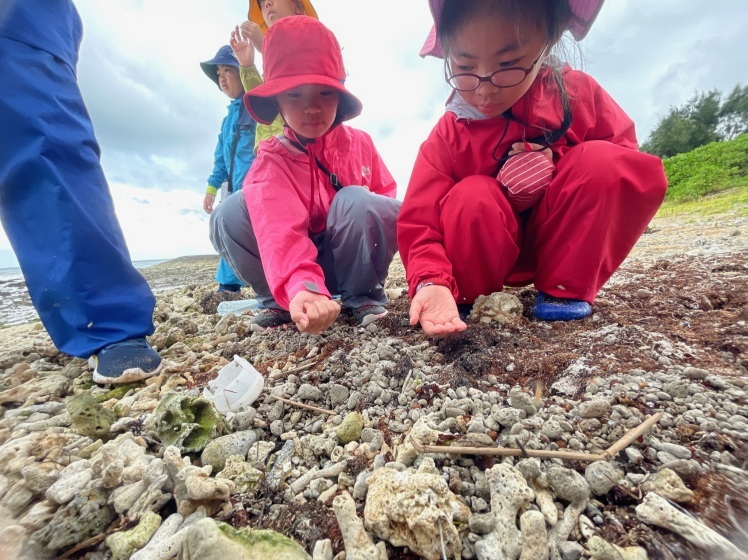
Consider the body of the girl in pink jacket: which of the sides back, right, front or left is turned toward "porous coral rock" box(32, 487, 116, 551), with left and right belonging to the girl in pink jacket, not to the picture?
front

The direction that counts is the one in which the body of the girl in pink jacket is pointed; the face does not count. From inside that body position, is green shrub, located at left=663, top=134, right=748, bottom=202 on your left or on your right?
on your left

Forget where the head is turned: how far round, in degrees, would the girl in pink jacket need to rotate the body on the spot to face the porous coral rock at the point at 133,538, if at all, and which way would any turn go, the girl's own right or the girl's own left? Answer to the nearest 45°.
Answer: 0° — they already face it

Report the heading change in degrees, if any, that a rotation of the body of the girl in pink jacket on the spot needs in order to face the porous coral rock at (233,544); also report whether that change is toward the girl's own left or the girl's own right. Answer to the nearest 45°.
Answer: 0° — they already face it

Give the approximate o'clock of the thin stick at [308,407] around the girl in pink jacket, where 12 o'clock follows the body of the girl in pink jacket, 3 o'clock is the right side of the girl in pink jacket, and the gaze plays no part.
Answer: The thin stick is roughly at 12 o'clock from the girl in pink jacket.

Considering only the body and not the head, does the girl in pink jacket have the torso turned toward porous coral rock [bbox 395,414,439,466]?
yes

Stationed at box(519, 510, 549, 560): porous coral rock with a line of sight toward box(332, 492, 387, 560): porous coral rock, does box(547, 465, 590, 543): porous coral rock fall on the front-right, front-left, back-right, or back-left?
back-right

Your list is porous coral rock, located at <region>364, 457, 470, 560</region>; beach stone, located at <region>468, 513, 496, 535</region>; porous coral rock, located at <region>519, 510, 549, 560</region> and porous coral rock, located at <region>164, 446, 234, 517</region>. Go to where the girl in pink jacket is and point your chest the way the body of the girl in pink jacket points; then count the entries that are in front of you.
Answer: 4

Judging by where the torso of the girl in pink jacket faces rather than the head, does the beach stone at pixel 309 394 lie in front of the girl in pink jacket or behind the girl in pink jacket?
in front

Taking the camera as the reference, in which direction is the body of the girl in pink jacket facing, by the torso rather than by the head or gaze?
toward the camera

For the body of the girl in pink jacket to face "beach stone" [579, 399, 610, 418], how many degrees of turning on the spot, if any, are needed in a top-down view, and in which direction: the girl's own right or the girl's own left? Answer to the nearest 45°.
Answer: approximately 45° to the girl's own left

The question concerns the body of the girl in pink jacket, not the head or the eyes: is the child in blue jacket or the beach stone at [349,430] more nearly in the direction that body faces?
the beach stone

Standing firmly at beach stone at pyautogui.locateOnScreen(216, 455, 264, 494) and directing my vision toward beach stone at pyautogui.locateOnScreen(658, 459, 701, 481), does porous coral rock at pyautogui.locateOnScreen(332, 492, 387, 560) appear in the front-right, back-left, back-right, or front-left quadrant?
front-right

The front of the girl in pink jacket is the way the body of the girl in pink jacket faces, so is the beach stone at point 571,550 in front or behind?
in front

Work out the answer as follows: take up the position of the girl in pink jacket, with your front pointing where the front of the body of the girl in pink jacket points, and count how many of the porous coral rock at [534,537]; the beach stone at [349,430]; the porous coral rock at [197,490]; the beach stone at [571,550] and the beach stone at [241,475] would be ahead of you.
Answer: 5

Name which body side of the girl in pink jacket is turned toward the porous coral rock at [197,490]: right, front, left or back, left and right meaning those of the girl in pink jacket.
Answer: front

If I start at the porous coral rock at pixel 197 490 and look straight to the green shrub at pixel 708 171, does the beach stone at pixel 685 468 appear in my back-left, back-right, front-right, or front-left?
front-right

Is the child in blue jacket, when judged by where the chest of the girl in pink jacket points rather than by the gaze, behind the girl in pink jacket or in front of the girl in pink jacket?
behind

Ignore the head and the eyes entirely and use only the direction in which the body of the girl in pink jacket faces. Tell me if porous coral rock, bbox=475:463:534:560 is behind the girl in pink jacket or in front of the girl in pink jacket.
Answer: in front
